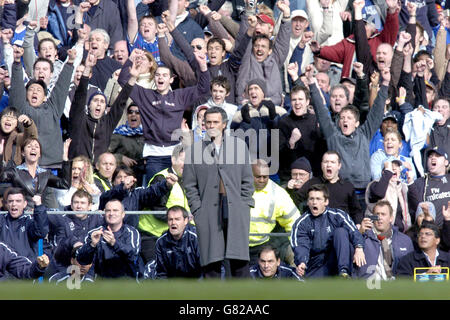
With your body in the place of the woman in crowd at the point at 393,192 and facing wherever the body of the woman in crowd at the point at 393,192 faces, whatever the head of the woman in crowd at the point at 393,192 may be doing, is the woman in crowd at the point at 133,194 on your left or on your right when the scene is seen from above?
on your right

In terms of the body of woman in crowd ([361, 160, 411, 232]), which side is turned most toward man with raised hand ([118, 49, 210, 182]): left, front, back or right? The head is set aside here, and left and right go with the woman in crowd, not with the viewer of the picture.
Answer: right

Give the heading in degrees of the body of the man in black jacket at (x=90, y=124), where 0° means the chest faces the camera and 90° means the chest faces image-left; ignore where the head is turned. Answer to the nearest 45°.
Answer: approximately 0°

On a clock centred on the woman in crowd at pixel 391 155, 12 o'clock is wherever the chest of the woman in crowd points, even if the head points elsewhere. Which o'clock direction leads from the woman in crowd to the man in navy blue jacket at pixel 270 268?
The man in navy blue jacket is roughly at 1 o'clock from the woman in crowd.

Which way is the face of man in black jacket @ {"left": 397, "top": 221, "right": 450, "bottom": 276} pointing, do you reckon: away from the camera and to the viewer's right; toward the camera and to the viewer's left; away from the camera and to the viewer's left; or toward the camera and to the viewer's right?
toward the camera and to the viewer's left
